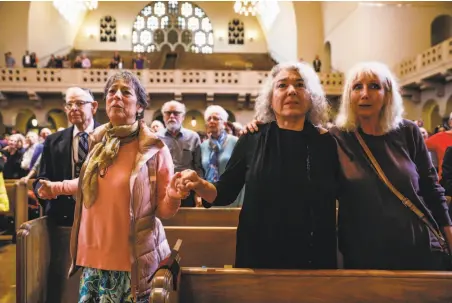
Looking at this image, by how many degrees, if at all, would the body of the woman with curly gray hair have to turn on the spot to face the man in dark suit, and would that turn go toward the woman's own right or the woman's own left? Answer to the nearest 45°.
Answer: approximately 135° to the woman's own right

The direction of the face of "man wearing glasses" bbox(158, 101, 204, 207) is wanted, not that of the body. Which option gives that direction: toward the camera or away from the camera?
toward the camera

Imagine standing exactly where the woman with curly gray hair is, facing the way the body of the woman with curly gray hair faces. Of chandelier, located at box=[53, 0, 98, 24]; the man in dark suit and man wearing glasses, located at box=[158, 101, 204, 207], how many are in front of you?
0

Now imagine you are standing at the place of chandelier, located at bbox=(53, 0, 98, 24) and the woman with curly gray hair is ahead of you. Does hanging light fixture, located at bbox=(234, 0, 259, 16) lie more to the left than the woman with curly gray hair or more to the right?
left

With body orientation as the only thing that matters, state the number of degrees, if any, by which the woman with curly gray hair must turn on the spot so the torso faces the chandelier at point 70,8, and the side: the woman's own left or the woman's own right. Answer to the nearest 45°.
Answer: approximately 135° to the woman's own right

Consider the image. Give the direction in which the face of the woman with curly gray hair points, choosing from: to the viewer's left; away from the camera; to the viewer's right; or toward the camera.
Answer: toward the camera

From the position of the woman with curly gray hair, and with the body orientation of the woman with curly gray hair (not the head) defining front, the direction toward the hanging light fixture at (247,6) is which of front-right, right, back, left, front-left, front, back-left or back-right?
back

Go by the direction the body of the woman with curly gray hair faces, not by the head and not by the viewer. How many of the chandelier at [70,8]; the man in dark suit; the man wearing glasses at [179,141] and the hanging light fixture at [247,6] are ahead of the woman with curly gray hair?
0

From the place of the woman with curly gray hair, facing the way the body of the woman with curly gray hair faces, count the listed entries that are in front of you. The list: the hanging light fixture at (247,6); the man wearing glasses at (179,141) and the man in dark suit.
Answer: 0

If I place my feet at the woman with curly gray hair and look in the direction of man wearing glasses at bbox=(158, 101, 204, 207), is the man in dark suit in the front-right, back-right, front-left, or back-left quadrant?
front-left

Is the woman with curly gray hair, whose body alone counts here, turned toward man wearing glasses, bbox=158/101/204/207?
no

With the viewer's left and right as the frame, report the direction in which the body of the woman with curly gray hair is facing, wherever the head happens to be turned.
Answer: facing the viewer
